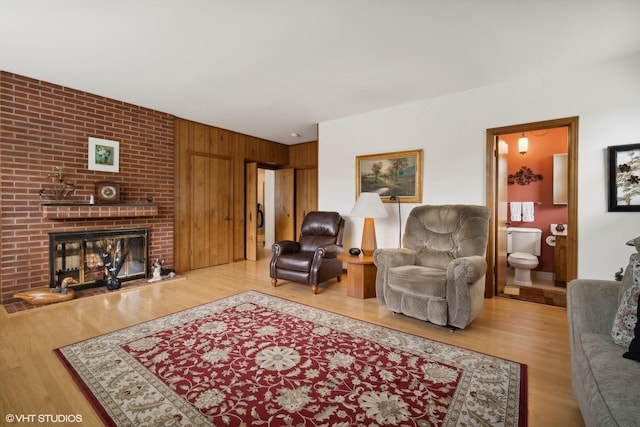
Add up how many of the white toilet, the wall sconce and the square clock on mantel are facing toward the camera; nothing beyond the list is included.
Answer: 3

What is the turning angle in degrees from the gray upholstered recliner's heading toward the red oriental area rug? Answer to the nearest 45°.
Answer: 0° — it already faces it

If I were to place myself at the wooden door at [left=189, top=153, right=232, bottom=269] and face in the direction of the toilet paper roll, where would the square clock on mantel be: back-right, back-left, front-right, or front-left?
back-right

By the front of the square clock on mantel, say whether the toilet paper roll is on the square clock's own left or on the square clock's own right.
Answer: on the square clock's own left

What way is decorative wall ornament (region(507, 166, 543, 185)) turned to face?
toward the camera

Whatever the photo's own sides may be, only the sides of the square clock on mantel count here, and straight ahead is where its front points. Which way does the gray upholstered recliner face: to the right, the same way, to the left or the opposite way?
to the right

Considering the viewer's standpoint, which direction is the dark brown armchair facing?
facing the viewer and to the left of the viewer

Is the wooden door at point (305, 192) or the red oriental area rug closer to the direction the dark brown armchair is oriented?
the red oriental area rug

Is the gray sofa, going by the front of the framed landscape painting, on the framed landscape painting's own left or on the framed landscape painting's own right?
on the framed landscape painting's own left

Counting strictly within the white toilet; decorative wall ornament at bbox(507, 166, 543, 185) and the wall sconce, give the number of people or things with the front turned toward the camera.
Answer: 3

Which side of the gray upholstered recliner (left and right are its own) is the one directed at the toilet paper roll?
back

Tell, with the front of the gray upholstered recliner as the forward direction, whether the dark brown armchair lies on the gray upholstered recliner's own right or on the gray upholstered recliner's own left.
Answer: on the gray upholstered recliner's own right

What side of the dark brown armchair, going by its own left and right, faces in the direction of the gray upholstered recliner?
left

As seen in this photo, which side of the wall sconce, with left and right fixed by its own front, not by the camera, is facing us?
front

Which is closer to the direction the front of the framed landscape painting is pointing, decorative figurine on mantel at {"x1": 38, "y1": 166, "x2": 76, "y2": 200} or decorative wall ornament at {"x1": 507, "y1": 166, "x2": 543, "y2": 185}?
the decorative figurine on mantel

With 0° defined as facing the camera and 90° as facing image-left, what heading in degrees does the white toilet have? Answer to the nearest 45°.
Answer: approximately 0°

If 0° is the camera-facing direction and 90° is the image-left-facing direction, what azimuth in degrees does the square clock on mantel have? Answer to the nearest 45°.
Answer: approximately 0°
